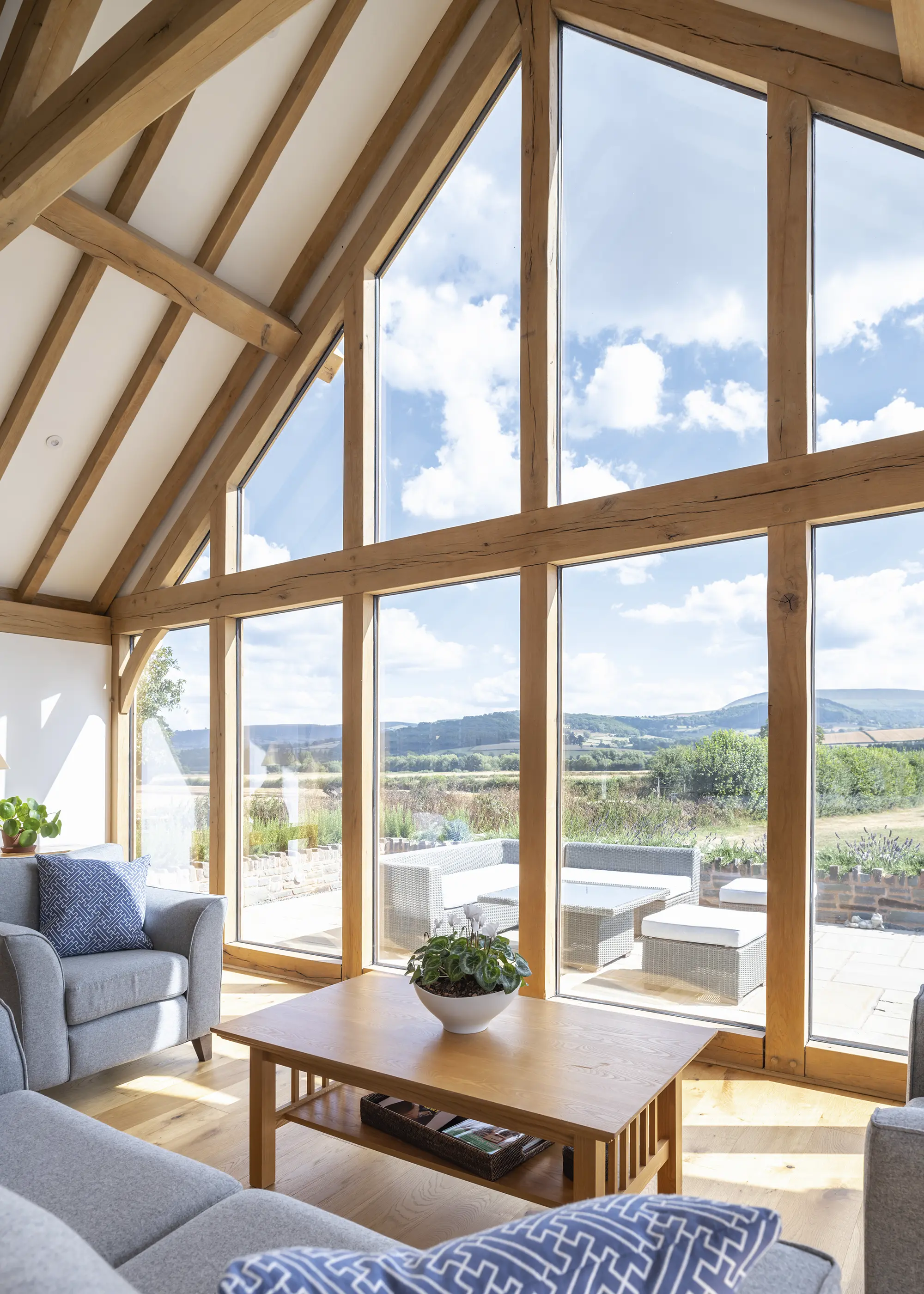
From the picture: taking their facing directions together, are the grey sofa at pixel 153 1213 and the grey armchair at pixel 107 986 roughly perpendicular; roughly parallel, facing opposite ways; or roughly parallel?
roughly perpendicular

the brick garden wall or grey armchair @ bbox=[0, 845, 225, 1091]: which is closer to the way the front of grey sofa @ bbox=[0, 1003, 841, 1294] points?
the brick garden wall

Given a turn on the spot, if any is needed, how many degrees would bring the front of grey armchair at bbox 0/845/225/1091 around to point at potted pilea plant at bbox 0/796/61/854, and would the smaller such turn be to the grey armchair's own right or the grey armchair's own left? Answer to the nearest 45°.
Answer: approximately 135° to the grey armchair's own left

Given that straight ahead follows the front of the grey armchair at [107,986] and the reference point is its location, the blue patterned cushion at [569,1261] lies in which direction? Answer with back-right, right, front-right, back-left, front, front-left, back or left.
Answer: front-right

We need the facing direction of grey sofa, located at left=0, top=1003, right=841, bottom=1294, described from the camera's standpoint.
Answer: facing away from the viewer and to the right of the viewer

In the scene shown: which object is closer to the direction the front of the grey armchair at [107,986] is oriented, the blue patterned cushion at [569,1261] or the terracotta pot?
the blue patterned cushion
